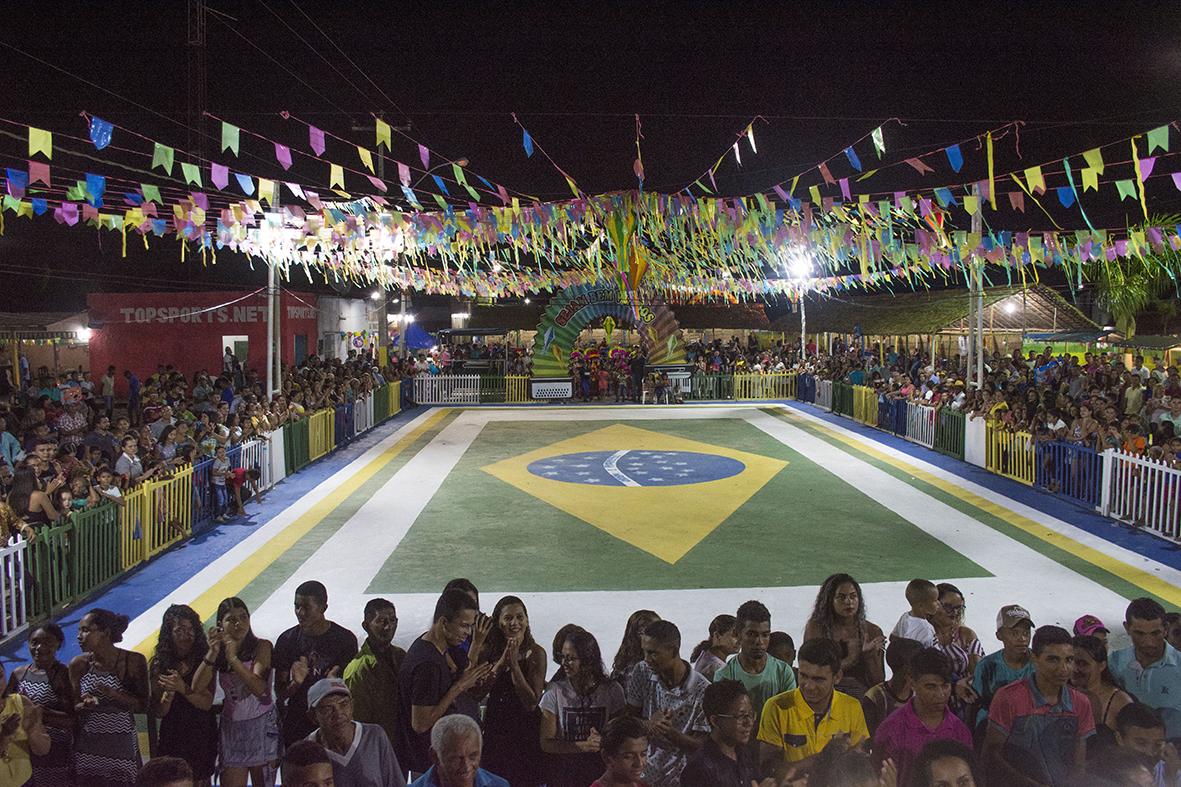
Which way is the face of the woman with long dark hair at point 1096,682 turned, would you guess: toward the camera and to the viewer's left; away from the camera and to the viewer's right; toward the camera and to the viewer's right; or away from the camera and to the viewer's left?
toward the camera and to the viewer's left

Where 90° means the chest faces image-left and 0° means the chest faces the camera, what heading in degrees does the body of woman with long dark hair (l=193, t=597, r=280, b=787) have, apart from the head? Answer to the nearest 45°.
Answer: approximately 45°

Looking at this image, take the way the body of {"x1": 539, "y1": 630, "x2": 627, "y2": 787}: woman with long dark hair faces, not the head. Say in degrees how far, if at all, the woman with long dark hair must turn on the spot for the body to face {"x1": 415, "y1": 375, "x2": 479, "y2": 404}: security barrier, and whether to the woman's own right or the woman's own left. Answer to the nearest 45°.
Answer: approximately 180°

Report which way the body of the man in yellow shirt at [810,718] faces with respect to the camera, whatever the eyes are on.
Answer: toward the camera

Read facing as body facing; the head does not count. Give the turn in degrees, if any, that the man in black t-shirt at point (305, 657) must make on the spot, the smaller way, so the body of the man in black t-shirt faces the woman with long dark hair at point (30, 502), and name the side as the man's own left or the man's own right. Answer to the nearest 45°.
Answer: approximately 90° to the man's own right

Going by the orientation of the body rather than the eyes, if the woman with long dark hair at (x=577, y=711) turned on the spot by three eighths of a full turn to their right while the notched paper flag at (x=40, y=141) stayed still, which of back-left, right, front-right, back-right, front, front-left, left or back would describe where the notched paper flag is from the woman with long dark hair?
front

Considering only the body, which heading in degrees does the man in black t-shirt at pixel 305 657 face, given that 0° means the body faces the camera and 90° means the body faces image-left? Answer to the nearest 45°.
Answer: approximately 45°

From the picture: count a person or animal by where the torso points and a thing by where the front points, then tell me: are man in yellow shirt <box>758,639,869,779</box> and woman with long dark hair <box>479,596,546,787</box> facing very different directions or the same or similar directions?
same or similar directions

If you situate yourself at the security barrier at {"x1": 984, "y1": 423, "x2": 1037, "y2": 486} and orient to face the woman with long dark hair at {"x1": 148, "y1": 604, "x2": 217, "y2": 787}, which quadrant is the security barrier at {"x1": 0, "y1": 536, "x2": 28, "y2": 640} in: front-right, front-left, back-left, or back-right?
front-right

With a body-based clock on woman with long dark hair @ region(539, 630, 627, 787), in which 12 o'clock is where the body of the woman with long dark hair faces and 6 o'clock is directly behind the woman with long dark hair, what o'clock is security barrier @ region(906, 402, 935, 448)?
The security barrier is roughly at 7 o'clock from the woman with long dark hair.

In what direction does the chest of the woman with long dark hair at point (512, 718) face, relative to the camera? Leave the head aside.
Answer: toward the camera

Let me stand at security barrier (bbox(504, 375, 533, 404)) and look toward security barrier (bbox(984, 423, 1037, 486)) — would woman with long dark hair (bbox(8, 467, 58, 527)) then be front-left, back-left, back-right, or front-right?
front-right

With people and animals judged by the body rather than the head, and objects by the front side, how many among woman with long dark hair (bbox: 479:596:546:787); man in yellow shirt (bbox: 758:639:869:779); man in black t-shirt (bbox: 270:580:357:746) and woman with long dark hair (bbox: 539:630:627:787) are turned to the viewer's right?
0

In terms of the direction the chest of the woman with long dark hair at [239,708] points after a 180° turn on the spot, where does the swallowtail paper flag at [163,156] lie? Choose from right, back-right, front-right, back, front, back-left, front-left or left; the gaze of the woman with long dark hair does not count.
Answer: front-left

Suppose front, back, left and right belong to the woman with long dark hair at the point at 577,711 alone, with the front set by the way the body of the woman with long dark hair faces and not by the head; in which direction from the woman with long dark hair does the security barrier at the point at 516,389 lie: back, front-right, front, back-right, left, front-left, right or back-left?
back
